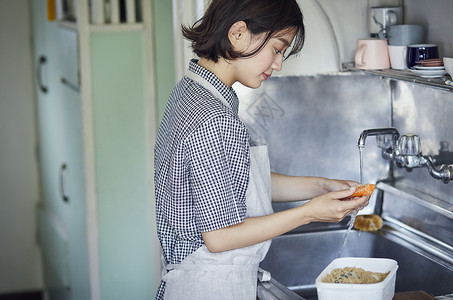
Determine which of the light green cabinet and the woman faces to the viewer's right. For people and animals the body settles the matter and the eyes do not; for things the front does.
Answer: the woman

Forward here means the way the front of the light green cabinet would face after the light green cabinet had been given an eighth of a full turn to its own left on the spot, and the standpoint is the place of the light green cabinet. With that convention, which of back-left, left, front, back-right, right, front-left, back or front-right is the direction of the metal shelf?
front-left

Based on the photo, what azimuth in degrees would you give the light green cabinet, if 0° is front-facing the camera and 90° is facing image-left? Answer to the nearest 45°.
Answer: approximately 45°

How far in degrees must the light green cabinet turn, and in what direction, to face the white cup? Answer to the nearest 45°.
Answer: approximately 90° to its left

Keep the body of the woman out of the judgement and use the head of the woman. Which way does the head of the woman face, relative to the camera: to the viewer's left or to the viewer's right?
to the viewer's right

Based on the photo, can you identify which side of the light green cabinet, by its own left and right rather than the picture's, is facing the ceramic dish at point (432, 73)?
left

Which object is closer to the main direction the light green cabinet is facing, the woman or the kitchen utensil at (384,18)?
the woman

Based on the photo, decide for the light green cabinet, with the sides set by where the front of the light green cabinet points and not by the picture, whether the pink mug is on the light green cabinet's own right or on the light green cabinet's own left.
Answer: on the light green cabinet's own left

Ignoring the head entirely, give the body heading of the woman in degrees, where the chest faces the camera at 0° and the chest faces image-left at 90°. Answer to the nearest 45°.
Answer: approximately 270°

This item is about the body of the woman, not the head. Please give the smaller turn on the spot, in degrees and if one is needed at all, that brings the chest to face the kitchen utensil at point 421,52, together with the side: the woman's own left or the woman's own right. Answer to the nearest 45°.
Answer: approximately 45° to the woman's own left

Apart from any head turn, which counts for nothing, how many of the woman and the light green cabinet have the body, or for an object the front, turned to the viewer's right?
1

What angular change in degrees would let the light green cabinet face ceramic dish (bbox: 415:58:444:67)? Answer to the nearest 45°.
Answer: approximately 90° to its left

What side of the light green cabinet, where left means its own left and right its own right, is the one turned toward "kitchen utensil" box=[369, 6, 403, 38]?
left

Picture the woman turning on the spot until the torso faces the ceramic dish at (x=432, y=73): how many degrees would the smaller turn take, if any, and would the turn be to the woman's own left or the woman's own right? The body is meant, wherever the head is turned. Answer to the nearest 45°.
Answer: approximately 45° to the woman's own left
